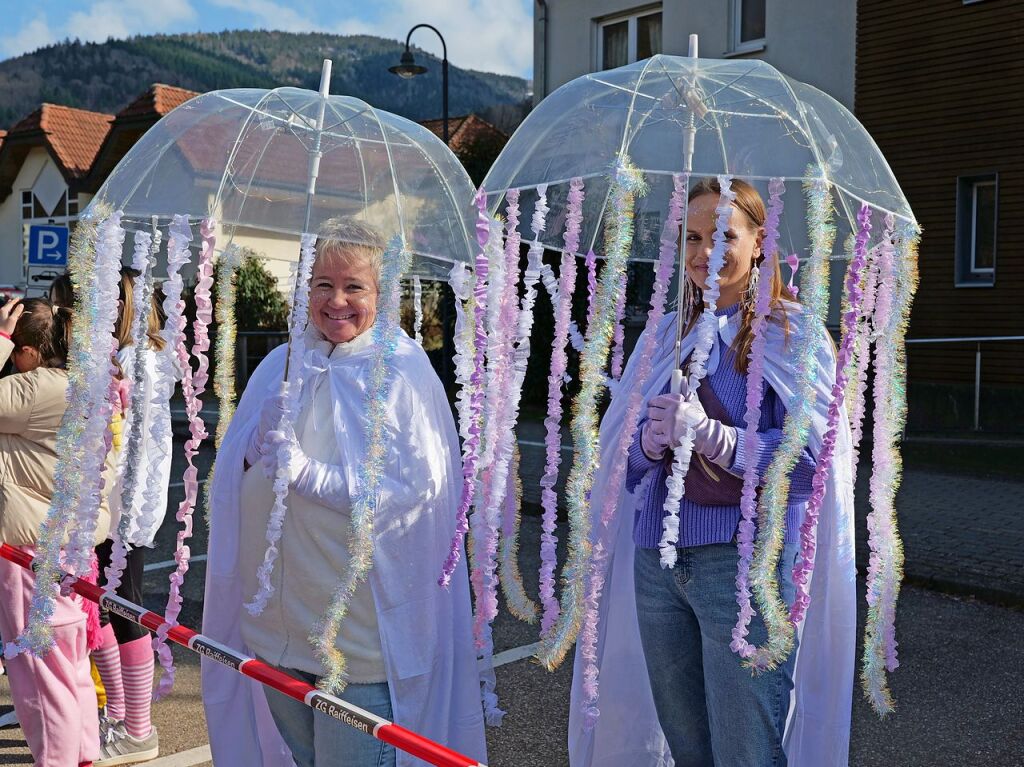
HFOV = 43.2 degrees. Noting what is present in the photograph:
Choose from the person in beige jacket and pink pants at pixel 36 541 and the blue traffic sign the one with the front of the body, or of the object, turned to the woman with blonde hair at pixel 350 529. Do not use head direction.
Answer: the blue traffic sign

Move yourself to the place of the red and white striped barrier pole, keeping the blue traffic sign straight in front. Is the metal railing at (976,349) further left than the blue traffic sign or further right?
right

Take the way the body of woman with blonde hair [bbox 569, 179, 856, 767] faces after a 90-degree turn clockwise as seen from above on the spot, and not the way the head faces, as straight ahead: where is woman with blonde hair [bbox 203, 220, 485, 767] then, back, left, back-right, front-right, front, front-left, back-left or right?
front-left

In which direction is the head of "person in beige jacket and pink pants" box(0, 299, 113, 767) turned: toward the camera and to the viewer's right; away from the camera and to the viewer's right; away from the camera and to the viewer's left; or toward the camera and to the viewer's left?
away from the camera and to the viewer's left

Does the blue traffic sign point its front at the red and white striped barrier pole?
yes

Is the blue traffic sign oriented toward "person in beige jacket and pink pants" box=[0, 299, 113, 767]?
yes

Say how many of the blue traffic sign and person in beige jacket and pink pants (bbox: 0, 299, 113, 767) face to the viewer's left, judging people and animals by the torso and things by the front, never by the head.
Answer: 1

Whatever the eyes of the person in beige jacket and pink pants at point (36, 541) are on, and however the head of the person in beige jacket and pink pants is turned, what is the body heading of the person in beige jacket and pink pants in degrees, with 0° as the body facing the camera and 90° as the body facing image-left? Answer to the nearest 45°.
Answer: approximately 90°

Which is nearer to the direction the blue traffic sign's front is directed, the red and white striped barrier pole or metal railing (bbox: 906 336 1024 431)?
the red and white striped barrier pole

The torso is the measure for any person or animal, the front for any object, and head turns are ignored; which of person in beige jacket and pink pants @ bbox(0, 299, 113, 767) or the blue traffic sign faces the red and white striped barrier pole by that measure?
the blue traffic sign

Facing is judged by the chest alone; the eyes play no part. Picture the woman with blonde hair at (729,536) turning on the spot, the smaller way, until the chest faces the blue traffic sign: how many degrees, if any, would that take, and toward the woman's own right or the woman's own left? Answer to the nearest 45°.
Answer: approximately 90° to the woman's own right
